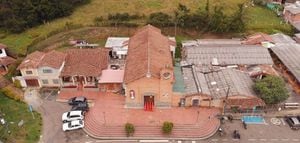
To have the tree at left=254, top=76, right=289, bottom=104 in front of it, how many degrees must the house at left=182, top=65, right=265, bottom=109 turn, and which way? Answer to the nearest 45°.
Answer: approximately 90° to its left

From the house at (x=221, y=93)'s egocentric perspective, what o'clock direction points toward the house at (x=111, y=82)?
the house at (x=111, y=82) is roughly at 3 o'clock from the house at (x=221, y=93).

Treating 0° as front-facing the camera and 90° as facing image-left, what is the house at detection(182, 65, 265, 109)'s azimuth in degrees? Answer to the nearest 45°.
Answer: approximately 0°

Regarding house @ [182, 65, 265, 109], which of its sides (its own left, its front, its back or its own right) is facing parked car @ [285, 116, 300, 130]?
left

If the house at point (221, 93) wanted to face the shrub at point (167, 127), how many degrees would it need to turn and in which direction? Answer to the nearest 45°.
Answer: approximately 45° to its right

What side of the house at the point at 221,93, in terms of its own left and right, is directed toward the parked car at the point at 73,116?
right

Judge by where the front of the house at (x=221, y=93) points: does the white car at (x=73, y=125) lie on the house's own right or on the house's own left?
on the house's own right

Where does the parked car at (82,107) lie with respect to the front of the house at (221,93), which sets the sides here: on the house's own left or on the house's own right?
on the house's own right

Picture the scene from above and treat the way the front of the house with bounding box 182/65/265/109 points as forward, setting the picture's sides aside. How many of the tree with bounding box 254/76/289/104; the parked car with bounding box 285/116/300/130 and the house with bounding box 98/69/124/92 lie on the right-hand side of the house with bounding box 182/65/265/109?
1
